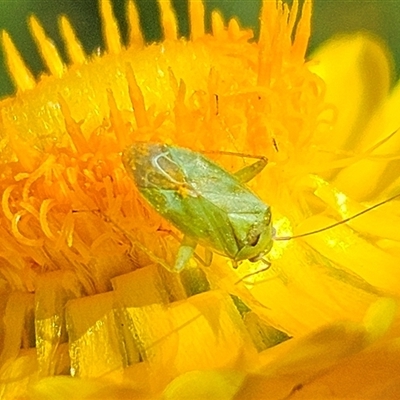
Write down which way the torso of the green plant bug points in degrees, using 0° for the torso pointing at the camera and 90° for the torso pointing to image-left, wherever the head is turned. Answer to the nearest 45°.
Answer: approximately 315°
